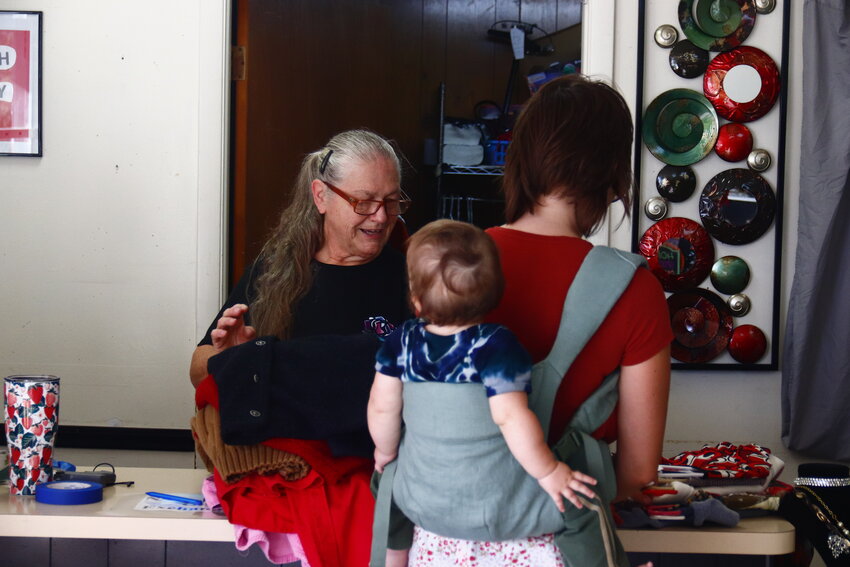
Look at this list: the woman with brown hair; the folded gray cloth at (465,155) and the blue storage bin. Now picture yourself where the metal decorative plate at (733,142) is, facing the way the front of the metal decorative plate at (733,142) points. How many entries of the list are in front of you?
1

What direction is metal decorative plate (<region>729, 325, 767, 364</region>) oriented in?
toward the camera

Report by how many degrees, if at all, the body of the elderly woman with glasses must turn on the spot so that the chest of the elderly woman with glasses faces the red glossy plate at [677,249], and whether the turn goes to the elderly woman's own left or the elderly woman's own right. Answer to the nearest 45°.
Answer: approximately 90° to the elderly woman's own left

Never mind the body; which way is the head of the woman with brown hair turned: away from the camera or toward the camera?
away from the camera

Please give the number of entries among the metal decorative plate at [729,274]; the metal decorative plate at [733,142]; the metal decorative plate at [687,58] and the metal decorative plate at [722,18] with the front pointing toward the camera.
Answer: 4

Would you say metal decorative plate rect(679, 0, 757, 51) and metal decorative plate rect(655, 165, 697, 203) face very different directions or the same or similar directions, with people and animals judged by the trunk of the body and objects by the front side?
same or similar directions

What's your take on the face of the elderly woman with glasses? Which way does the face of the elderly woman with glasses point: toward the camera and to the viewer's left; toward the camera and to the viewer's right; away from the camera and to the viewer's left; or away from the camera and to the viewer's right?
toward the camera and to the viewer's right

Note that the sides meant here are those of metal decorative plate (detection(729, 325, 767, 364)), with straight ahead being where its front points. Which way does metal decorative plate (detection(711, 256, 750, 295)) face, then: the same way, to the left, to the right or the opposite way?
the same way

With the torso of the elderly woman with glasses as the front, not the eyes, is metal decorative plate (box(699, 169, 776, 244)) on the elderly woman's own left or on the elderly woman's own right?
on the elderly woman's own left

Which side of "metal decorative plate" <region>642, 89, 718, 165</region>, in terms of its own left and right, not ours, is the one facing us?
front

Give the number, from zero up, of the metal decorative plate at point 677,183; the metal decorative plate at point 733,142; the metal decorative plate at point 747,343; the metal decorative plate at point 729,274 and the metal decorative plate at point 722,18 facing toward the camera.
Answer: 5

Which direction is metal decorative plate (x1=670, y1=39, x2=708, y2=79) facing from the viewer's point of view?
toward the camera

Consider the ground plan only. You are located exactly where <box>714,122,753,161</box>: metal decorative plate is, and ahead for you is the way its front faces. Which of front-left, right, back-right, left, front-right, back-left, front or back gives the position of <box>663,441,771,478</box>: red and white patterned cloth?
front

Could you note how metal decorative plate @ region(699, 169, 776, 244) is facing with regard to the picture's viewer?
facing the viewer

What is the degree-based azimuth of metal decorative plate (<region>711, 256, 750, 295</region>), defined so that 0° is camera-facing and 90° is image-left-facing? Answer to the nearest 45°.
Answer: approximately 0°
